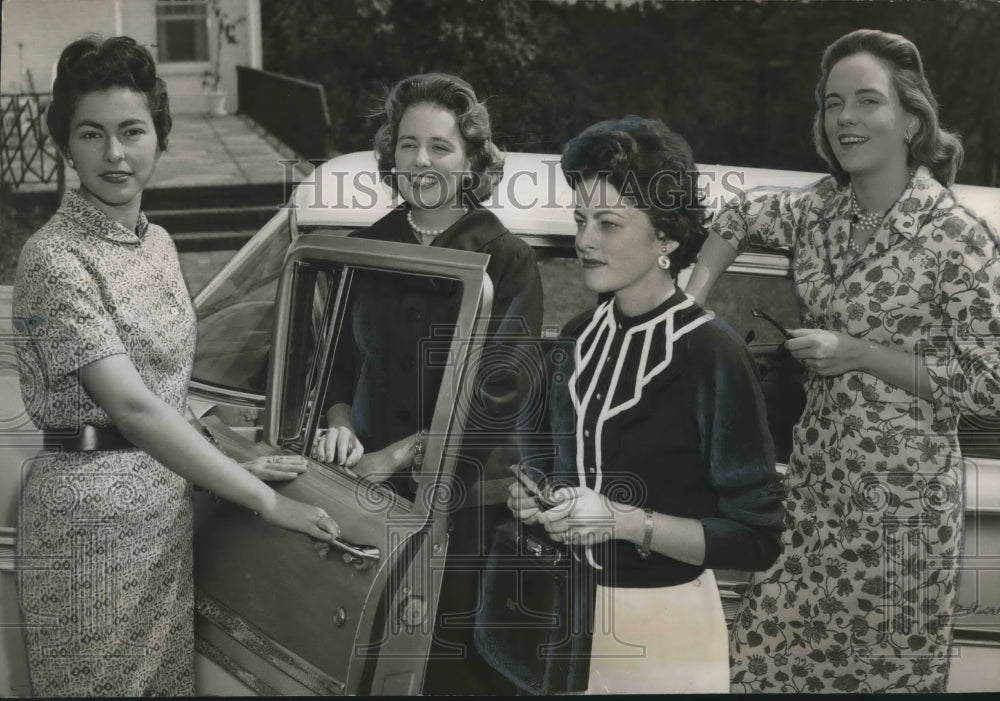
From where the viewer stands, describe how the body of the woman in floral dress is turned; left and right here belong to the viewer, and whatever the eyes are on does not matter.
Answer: facing the viewer and to the left of the viewer

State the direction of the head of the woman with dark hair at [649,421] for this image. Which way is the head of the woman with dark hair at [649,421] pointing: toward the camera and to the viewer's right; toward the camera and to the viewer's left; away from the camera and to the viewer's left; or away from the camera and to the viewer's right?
toward the camera and to the viewer's left

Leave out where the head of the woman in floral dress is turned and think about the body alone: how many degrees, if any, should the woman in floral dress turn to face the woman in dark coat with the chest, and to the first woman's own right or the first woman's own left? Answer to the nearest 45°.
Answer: approximately 45° to the first woman's own right

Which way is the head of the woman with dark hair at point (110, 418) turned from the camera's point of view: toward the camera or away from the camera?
toward the camera

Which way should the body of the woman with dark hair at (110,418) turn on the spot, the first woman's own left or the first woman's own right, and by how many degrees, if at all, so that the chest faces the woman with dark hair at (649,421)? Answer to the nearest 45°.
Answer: approximately 45° to the first woman's own left

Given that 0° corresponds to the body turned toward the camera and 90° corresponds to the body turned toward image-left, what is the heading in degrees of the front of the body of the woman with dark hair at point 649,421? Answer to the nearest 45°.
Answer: approximately 45°

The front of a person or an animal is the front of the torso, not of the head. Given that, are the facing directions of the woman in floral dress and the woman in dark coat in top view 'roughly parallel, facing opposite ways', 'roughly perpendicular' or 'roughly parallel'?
roughly parallel
